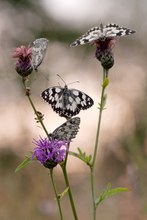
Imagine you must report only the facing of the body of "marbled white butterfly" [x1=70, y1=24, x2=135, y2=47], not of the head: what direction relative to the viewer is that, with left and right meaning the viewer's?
facing the viewer

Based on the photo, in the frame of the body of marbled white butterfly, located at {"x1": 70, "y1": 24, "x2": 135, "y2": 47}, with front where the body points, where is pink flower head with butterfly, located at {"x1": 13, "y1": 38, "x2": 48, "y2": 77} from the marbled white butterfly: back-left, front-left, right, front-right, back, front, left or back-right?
right

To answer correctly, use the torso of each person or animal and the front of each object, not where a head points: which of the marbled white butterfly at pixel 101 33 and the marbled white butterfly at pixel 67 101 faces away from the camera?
the marbled white butterfly at pixel 67 101

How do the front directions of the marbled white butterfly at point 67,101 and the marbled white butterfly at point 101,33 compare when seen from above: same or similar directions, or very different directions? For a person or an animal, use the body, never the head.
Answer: very different directions

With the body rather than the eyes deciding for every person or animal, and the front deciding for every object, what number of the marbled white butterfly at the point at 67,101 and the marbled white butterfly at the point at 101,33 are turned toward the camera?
1

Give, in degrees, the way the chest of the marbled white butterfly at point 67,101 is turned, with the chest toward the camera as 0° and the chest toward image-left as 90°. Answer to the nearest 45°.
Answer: approximately 180°
